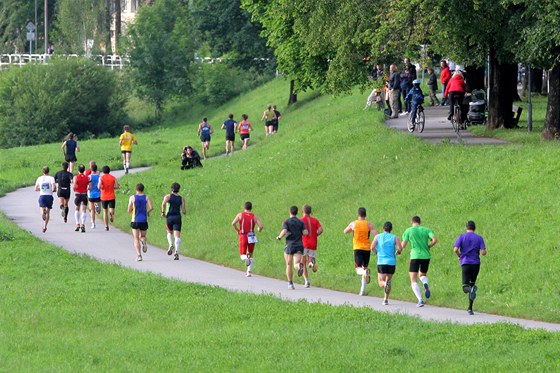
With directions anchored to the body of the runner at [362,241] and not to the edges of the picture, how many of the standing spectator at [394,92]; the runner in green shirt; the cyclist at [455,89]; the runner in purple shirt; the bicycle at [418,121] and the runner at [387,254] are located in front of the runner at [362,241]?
3

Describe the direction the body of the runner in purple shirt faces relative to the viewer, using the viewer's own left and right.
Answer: facing away from the viewer

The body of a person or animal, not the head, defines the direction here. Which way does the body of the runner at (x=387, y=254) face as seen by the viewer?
away from the camera

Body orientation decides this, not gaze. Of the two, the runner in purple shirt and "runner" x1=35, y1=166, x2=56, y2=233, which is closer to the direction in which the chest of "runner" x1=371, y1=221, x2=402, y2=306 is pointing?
the runner

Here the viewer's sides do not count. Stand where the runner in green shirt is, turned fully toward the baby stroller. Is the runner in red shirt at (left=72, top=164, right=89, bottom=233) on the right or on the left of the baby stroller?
left

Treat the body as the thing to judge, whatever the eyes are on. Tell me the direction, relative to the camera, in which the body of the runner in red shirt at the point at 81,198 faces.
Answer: away from the camera

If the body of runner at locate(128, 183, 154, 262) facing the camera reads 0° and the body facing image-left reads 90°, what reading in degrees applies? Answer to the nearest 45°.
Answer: approximately 180°

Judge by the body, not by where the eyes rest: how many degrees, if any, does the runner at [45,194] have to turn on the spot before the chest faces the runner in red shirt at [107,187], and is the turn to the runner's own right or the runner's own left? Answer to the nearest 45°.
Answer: approximately 135° to the runner's own right

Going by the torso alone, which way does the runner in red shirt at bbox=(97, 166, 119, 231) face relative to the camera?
away from the camera

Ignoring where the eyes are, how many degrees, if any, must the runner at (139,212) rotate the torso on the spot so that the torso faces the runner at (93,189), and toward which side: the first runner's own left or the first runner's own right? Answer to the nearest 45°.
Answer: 0° — they already face them

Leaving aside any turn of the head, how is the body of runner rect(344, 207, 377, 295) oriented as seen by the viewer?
away from the camera
